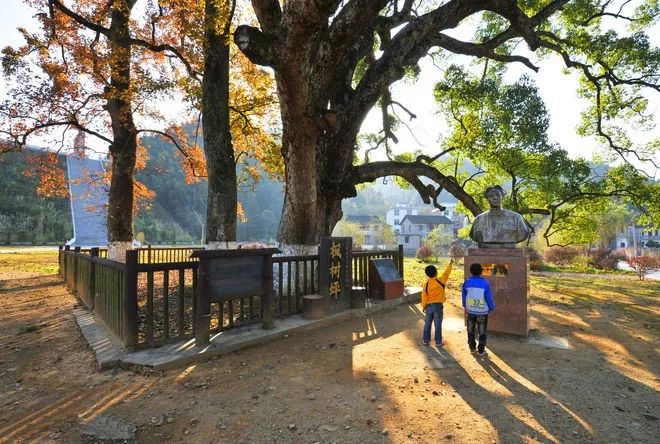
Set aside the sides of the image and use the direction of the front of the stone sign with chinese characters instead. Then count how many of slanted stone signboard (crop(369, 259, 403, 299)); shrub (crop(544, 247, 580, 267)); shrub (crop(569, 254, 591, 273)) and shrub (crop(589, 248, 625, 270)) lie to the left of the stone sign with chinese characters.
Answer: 4

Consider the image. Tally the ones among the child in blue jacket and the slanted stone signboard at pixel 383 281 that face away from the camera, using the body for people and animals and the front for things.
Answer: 1

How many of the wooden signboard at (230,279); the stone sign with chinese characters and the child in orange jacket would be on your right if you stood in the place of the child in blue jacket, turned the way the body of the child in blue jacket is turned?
0

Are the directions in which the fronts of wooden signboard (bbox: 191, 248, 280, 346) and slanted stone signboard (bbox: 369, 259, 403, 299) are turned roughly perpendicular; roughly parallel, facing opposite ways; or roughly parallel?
roughly parallel

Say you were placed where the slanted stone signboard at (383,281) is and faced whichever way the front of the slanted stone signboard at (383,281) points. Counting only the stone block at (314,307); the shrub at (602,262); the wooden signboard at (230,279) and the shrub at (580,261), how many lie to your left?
2

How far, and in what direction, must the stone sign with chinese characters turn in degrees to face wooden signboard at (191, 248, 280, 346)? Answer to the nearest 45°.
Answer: approximately 90° to its right

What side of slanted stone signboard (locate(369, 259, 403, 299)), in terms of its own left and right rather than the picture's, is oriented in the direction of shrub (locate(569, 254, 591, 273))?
left

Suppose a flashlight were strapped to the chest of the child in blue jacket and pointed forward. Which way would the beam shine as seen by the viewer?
away from the camera

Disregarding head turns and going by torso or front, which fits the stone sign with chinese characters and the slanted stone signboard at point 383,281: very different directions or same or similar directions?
same or similar directions

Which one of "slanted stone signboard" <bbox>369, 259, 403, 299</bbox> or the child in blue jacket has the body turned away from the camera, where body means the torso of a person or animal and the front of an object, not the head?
the child in blue jacket

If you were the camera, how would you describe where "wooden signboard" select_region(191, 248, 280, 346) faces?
facing the viewer and to the right of the viewer

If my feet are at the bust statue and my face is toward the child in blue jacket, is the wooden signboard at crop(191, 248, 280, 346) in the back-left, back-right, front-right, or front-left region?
front-right

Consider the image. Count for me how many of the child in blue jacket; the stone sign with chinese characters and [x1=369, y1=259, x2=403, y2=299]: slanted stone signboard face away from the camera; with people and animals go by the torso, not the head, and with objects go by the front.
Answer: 1

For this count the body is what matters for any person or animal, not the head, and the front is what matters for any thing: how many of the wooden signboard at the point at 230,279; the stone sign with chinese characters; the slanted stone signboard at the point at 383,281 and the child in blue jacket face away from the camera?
1

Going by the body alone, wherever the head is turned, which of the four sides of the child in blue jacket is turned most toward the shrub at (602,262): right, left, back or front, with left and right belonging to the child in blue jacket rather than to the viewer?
front

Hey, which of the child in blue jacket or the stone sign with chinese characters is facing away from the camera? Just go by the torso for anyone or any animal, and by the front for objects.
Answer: the child in blue jacket

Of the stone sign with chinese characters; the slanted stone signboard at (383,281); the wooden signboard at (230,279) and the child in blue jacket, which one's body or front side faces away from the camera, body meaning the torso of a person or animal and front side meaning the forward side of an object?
the child in blue jacket

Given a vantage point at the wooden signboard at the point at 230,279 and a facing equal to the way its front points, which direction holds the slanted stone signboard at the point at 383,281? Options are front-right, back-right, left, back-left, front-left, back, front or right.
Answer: left

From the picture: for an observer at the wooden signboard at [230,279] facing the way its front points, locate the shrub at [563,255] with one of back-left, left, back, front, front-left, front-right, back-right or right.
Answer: left
